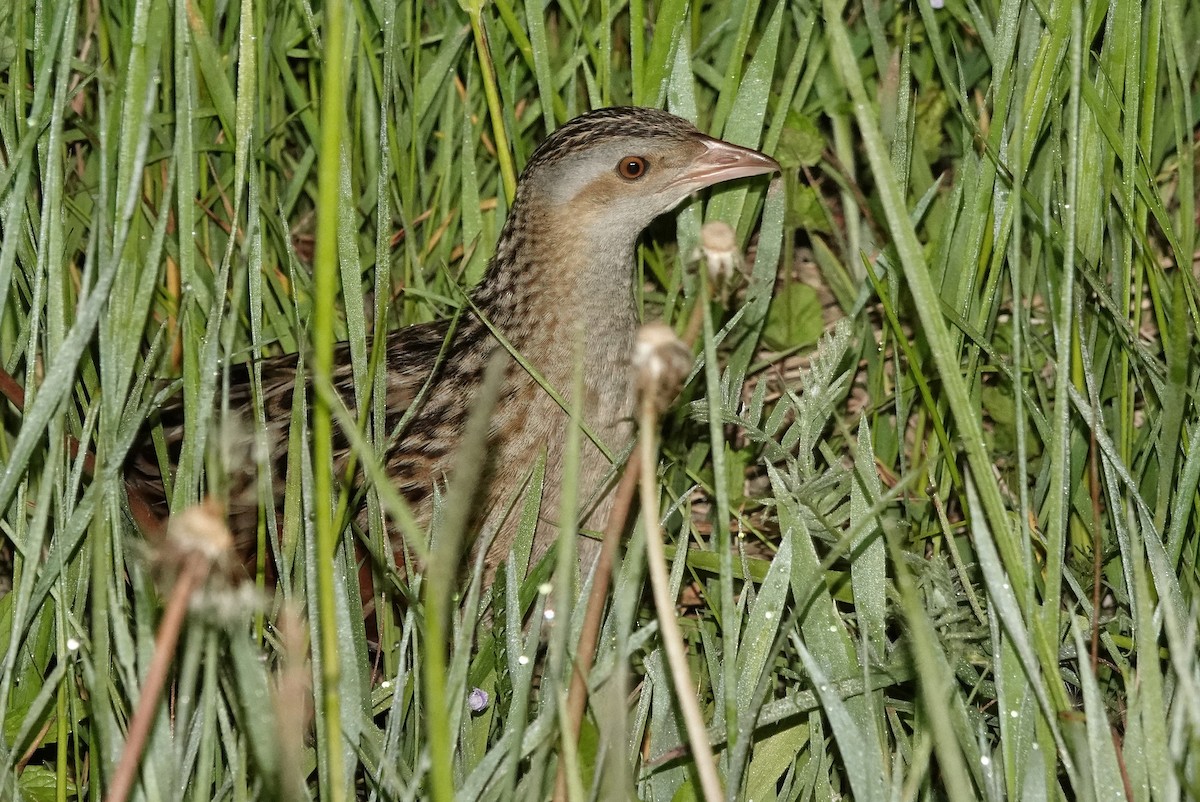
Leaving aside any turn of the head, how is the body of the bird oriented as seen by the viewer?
to the viewer's right

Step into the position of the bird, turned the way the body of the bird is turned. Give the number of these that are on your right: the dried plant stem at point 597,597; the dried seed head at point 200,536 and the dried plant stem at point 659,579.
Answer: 3

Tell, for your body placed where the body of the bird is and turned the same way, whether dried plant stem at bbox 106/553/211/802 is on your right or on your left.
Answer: on your right

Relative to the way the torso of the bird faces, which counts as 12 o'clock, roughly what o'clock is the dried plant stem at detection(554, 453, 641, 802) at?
The dried plant stem is roughly at 3 o'clock from the bird.

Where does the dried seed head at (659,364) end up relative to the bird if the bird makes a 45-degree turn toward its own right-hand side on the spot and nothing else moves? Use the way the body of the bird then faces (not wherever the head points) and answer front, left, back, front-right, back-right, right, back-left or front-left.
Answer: front-right
